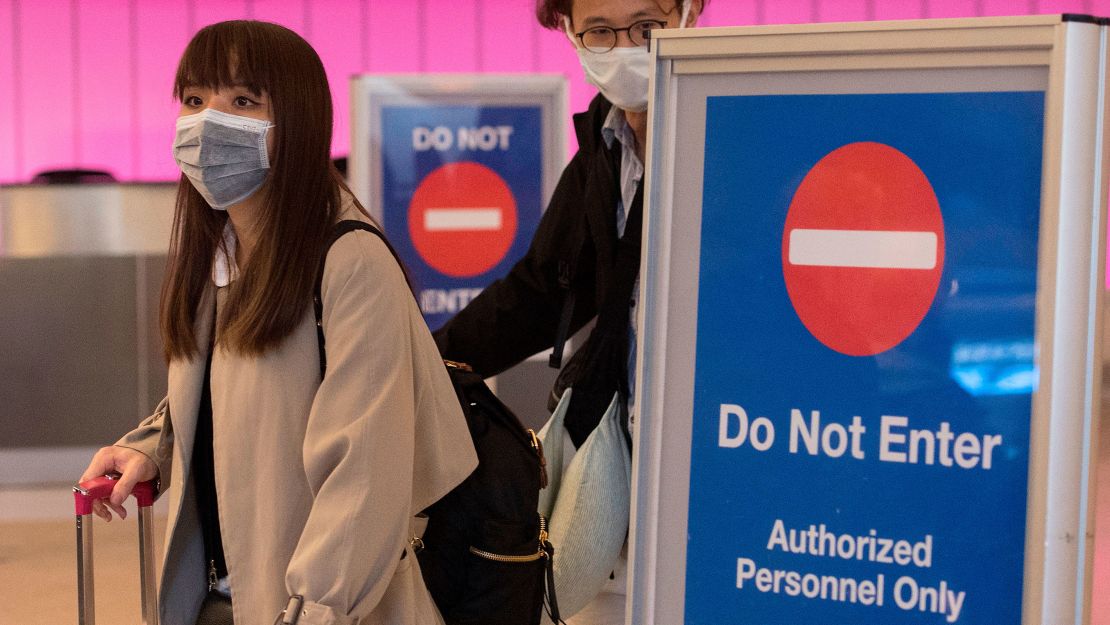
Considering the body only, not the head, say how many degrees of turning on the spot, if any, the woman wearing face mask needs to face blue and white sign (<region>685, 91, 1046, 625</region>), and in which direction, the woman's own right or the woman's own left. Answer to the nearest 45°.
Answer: approximately 90° to the woman's own left

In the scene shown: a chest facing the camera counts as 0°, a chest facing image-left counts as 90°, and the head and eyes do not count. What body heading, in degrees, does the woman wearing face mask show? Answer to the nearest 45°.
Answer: approximately 45°

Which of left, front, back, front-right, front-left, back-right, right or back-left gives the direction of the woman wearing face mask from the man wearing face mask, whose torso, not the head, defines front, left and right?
front-right

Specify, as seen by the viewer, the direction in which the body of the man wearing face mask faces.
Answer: toward the camera

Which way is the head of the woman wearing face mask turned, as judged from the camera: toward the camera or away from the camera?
toward the camera

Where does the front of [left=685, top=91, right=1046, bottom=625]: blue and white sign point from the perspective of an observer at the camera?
facing the viewer and to the left of the viewer

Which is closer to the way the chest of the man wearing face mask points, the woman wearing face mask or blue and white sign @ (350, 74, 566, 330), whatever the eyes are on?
the woman wearing face mask

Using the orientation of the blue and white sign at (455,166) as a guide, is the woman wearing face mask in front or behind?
in front

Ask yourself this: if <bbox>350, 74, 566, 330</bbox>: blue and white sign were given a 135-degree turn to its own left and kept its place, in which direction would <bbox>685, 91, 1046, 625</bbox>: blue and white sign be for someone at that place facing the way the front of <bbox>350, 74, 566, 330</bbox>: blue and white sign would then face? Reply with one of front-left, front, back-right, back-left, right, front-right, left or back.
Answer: back-right

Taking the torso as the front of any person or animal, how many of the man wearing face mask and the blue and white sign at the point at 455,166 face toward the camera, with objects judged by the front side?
2

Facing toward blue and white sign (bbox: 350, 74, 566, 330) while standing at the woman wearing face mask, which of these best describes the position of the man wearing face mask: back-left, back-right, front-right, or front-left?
front-right

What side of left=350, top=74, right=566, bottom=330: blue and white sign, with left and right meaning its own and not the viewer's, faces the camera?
front

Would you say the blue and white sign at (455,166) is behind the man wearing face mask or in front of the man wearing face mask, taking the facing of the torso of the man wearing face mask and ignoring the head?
behind
